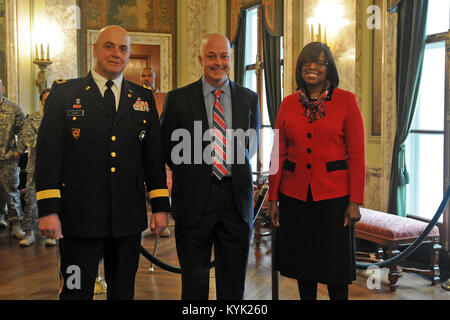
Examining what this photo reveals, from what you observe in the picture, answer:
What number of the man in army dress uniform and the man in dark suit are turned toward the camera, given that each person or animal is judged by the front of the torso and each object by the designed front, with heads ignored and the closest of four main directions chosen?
2

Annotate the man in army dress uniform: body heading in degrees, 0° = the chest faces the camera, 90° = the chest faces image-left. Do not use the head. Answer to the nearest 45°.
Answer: approximately 0°

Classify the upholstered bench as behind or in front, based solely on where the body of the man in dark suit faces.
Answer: behind

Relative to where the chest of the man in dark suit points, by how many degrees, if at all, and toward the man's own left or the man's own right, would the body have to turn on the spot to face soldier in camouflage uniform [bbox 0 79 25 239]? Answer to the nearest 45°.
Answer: approximately 135° to the man's own right

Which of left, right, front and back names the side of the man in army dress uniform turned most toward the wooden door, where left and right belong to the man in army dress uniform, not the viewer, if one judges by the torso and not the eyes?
back

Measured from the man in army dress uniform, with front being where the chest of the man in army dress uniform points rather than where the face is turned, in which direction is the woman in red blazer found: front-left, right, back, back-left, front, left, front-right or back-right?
left

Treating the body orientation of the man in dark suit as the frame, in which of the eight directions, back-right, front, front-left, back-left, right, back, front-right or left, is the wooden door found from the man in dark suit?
back
